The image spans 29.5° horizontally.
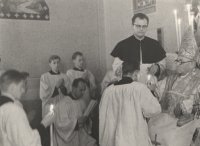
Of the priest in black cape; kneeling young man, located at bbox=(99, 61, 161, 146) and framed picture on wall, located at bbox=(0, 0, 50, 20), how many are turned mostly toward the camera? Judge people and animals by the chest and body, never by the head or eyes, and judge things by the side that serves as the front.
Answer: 2

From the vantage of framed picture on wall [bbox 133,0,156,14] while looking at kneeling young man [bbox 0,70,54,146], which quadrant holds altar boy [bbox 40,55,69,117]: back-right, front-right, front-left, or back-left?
front-right

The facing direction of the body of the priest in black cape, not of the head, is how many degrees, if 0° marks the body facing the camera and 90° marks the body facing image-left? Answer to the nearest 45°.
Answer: approximately 0°

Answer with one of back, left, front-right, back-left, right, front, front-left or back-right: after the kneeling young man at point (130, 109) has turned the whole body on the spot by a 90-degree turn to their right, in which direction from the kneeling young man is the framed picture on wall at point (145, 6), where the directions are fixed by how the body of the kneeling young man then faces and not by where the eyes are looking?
back-left

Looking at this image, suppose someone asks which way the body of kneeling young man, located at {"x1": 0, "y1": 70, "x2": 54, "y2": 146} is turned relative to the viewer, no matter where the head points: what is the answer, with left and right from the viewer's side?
facing away from the viewer and to the right of the viewer

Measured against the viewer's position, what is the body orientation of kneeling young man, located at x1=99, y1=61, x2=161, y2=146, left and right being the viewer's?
facing away from the viewer and to the right of the viewer

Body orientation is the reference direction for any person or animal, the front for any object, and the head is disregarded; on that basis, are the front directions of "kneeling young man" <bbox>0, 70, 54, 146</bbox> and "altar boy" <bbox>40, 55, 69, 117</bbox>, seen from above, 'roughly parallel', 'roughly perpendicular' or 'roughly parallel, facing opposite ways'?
roughly perpendicular

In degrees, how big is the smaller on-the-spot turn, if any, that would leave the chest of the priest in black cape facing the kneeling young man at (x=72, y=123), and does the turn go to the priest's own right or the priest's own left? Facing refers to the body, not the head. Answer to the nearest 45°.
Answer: approximately 90° to the priest's own right

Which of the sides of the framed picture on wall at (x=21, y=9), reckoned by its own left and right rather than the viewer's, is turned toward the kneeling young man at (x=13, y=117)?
front

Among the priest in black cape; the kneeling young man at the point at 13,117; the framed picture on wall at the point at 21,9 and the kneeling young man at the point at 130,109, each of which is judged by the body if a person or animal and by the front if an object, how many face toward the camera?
2

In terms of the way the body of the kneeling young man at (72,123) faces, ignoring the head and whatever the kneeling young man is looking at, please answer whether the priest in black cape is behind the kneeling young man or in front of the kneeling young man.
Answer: in front

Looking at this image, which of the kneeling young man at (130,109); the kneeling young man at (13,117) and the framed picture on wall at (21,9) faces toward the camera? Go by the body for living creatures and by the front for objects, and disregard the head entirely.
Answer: the framed picture on wall

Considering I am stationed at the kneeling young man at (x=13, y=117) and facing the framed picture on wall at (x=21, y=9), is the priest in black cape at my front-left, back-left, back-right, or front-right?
front-right

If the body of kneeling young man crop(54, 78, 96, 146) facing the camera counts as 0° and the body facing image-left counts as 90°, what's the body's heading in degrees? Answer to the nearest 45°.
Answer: approximately 315°
